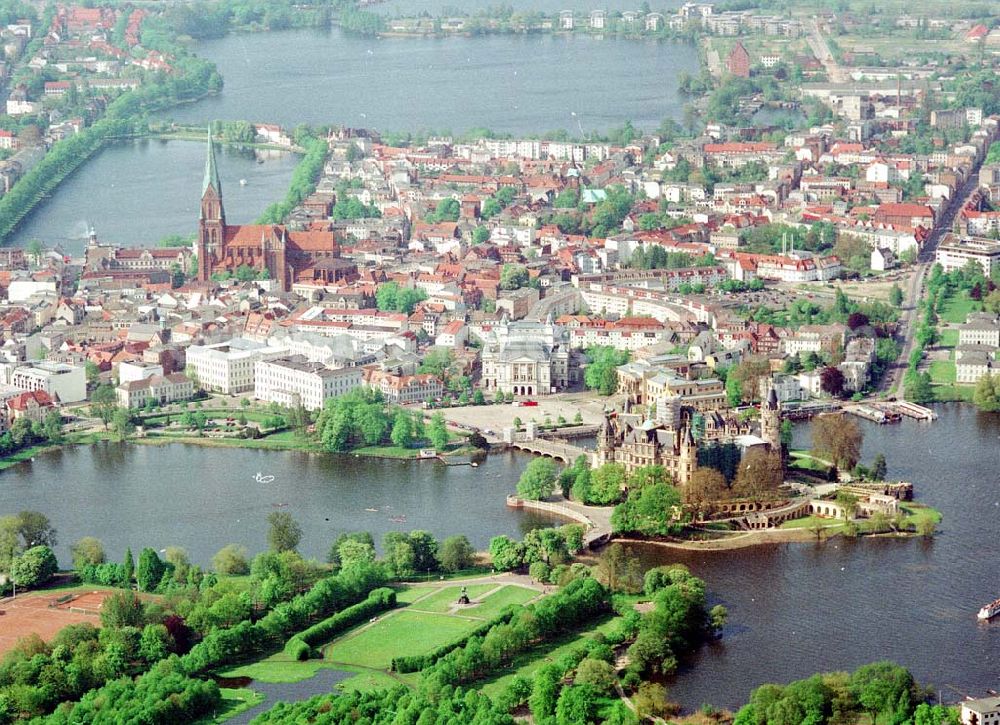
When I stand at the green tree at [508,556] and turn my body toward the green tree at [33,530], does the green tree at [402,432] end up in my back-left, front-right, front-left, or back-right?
front-right

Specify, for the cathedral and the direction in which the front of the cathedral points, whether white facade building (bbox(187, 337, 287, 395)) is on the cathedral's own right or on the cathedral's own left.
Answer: on the cathedral's own left

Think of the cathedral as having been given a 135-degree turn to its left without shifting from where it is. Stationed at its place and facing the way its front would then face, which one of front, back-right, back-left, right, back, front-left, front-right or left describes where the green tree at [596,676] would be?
front-right

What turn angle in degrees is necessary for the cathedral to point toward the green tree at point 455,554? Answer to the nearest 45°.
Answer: approximately 90° to its left

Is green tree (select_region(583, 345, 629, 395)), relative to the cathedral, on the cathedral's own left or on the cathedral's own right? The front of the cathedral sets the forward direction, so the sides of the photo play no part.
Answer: on the cathedral's own left

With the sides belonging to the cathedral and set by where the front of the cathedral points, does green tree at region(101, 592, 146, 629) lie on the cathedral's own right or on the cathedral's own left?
on the cathedral's own left

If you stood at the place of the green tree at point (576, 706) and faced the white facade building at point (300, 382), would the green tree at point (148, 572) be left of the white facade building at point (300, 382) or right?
left

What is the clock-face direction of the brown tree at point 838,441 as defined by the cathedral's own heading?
The brown tree is roughly at 8 o'clock from the cathedral.

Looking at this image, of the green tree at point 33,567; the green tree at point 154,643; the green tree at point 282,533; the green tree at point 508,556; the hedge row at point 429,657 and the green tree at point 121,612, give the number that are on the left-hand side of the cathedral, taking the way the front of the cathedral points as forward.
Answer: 6

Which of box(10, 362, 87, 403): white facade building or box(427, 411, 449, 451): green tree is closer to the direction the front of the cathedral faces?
the white facade building

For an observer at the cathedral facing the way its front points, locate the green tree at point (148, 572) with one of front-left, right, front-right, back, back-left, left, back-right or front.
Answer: left

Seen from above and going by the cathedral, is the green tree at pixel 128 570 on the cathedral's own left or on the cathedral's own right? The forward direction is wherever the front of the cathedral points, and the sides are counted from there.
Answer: on the cathedral's own left

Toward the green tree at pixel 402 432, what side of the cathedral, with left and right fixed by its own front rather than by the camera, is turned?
left

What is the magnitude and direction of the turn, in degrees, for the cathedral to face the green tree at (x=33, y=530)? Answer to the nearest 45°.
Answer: approximately 90° to its left

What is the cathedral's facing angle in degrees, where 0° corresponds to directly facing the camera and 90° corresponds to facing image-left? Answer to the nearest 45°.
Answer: approximately 90°
